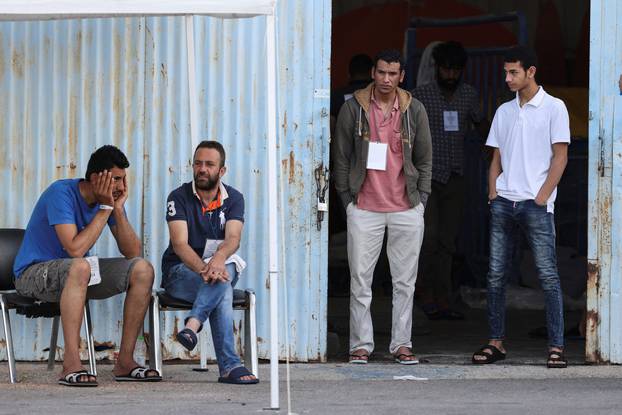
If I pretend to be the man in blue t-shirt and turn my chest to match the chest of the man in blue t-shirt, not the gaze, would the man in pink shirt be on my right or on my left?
on my left

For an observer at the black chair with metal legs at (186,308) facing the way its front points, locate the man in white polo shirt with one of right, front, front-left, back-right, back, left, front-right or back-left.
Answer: left

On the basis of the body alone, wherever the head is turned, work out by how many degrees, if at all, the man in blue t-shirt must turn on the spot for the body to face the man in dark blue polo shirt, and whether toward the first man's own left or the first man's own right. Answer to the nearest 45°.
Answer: approximately 45° to the first man's own left

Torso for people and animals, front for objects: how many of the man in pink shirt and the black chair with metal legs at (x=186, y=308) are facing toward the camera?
2

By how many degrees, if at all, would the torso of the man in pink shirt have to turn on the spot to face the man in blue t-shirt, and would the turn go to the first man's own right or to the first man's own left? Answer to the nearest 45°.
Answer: approximately 45° to the first man's own right

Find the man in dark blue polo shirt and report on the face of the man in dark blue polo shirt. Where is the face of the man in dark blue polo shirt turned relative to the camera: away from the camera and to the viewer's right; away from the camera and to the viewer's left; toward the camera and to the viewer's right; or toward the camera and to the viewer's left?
toward the camera and to the viewer's left

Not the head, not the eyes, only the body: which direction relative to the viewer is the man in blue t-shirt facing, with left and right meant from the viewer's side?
facing the viewer and to the right of the viewer

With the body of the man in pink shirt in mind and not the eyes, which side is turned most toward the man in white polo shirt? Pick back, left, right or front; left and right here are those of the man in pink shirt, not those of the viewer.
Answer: left

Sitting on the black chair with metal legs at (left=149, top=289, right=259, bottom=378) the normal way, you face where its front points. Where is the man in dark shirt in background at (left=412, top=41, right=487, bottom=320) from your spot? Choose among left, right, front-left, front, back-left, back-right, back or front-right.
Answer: back-left

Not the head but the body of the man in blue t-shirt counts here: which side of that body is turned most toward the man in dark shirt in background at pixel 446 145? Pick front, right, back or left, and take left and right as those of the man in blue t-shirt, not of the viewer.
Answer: left
